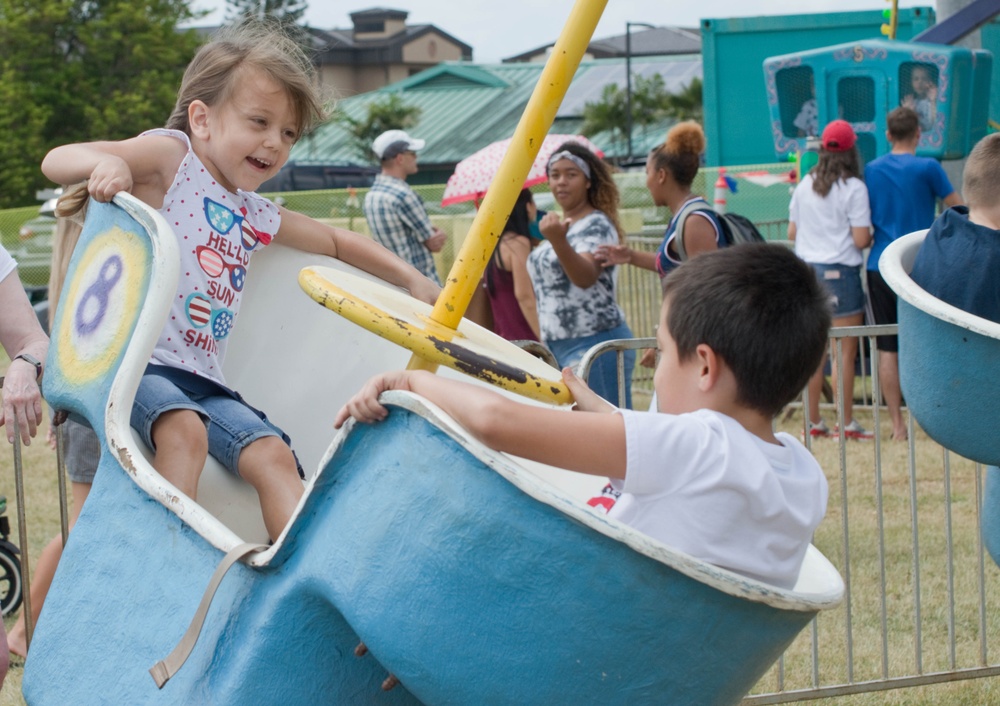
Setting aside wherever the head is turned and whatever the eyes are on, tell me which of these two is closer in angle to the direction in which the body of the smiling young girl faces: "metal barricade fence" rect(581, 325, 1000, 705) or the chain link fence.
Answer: the metal barricade fence

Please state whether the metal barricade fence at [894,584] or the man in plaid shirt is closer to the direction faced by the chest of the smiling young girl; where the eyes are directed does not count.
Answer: the metal barricade fence

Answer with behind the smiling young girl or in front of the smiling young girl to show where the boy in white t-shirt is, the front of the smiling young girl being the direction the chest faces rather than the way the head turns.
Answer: in front

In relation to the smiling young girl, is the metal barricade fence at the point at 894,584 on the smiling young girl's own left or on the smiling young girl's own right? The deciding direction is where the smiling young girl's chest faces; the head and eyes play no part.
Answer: on the smiling young girl's own left

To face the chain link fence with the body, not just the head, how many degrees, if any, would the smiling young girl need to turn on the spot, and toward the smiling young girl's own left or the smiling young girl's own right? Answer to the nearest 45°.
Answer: approximately 135° to the smiling young girl's own left

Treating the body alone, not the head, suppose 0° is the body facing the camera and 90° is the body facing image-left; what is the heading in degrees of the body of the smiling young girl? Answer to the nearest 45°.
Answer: approximately 315°

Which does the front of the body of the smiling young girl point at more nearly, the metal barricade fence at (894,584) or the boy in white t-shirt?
the boy in white t-shirt

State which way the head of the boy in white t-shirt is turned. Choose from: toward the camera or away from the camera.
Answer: away from the camera

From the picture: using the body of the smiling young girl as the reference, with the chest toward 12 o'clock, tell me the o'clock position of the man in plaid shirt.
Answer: The man in plaid shirt is roughly at 8 o'clock from the smiling young girl.

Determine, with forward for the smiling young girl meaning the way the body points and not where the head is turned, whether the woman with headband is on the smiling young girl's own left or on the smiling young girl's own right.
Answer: on the smiling young girl's own left
